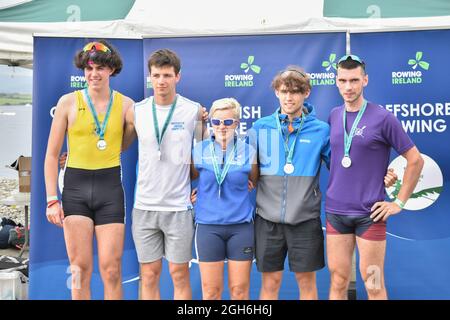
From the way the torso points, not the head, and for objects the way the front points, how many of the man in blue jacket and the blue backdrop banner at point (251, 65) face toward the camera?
2

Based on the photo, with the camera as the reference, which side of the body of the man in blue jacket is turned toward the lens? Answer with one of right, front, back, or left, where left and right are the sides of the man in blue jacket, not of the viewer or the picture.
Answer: front

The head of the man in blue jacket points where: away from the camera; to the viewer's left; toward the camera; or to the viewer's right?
toward the camera

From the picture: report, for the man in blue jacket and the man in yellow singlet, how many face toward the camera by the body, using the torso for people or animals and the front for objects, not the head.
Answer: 2

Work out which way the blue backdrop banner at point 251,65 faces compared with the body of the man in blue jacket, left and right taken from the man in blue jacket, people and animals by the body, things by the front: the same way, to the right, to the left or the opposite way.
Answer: the same way

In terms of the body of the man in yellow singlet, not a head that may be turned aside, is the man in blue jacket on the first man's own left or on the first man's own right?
on the first man's own left

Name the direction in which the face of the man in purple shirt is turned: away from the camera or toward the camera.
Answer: toward the camera

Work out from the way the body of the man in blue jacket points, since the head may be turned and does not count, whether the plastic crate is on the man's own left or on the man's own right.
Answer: on the man's own right

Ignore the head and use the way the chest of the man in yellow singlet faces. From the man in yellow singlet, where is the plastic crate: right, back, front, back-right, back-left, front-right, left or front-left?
back-right

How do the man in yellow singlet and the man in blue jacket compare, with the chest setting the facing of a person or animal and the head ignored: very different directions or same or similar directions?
same or similar directions

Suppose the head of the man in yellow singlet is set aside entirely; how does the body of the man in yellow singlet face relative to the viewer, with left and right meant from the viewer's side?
facing the viewer

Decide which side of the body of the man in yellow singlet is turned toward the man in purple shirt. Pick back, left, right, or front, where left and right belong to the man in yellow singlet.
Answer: left

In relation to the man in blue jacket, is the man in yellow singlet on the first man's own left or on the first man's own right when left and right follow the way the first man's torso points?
on the first man's own right

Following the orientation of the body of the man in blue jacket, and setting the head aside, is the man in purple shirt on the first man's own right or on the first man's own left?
on the first man's own left
